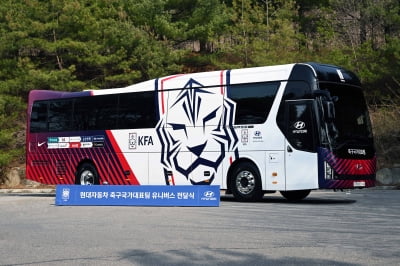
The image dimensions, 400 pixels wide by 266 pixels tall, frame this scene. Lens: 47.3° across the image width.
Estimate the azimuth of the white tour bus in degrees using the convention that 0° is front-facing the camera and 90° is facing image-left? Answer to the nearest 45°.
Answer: approximately 315°
